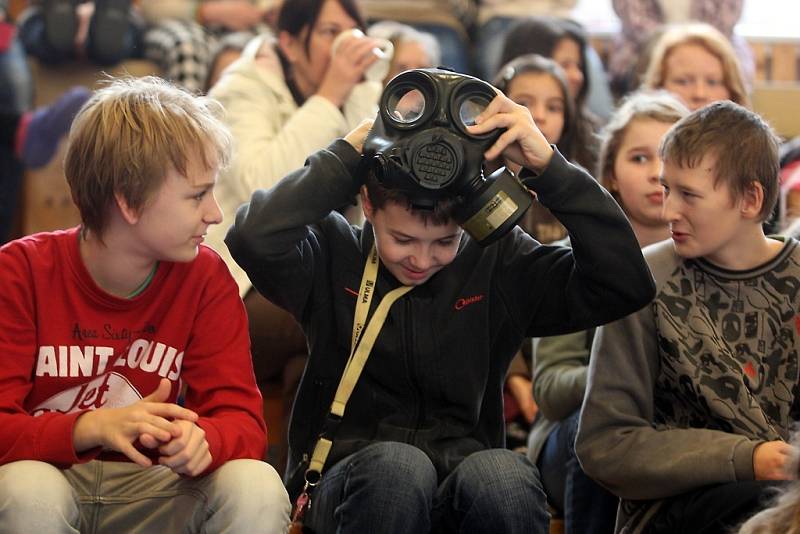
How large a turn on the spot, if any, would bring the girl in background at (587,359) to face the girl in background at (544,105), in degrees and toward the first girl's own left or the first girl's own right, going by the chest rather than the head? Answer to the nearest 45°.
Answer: approximately 135° to the first girl's own right

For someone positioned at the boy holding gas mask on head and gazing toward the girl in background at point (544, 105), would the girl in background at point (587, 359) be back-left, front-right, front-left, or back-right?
front-right

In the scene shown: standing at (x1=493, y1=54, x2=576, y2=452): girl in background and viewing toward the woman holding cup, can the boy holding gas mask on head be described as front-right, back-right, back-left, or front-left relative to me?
front-left

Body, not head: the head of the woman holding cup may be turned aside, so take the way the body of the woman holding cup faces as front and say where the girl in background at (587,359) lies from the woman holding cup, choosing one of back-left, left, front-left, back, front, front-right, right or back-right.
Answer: front

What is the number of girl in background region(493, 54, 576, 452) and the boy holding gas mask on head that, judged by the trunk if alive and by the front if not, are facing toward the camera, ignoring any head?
2

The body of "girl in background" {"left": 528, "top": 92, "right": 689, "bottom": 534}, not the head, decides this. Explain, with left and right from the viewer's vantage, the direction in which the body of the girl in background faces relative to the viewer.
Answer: facing the viewer and to the right of the viewer

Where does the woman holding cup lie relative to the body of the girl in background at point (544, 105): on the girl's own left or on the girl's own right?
on the girl's own right

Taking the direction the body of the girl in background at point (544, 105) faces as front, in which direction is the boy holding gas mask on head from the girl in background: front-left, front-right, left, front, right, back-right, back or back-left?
front

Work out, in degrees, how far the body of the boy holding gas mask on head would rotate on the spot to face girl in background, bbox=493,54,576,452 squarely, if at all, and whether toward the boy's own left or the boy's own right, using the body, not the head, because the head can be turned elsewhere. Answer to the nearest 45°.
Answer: approximately 180°

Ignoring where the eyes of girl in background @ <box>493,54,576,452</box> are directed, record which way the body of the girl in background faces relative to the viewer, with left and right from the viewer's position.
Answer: facing the viewer

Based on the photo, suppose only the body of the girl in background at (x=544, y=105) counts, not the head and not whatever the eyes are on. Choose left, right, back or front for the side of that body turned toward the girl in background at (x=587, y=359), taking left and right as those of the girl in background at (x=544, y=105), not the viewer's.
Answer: front

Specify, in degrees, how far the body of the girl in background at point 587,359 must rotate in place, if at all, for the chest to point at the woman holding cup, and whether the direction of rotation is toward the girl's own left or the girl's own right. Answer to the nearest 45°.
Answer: approximately 90° to the girl's own right

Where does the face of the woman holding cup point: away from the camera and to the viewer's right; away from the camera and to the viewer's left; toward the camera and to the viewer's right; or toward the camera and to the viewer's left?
toward the camera and to the viewer's right
